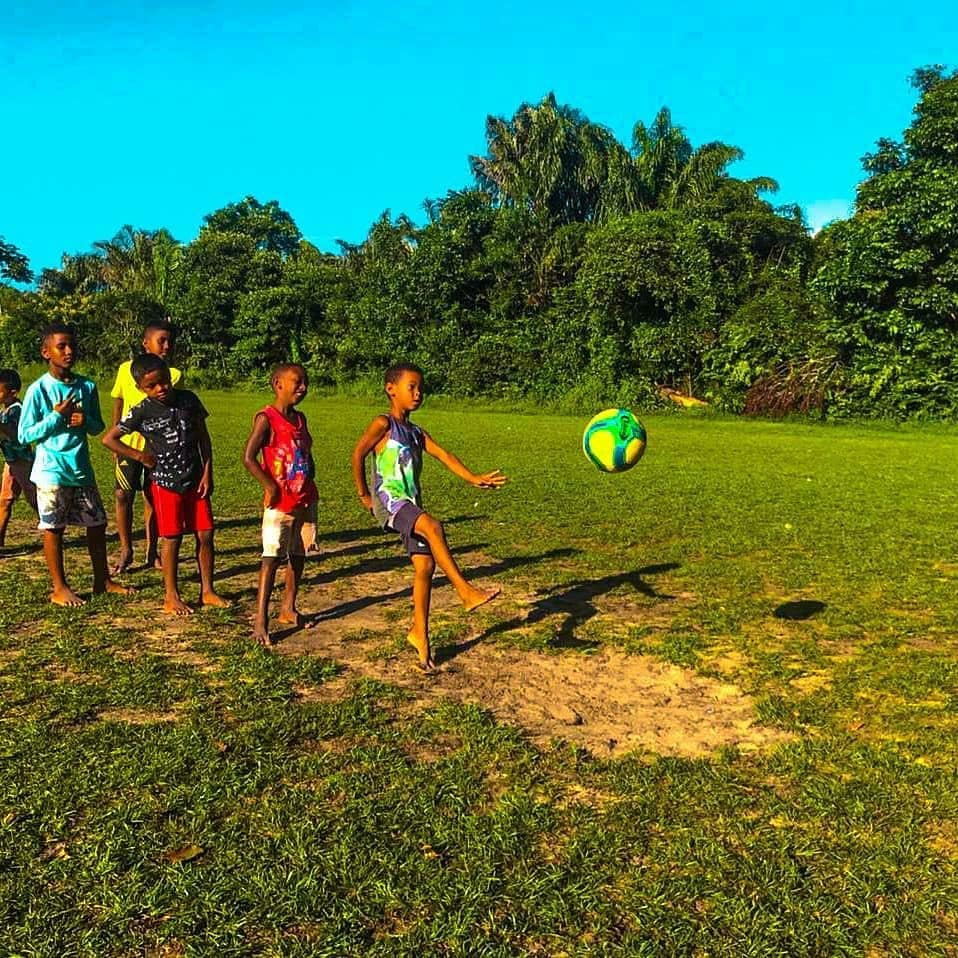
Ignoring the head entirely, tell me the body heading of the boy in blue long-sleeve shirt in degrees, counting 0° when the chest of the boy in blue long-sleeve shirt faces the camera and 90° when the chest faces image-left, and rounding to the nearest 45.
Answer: approximately 315°

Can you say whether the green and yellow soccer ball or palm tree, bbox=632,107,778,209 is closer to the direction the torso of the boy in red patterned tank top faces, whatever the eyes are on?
the green and yellow soccer ball

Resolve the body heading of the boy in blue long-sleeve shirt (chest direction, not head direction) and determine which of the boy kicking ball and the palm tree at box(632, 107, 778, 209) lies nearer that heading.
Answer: the boy kicking ball

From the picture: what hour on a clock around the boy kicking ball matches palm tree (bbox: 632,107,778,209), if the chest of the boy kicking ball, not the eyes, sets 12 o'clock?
The palm tree is roughly at 8 o'clock from the boy kicking ball.

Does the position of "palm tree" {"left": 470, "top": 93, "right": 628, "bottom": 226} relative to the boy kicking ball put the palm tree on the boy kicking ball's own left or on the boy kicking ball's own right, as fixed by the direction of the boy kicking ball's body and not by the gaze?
on the boy kicking ball's own left

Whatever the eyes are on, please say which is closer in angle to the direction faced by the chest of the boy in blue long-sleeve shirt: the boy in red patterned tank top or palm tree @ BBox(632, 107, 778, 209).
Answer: the boy in red patterned tank top

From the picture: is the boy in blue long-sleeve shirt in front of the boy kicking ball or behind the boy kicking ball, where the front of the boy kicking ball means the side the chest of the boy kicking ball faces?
behind

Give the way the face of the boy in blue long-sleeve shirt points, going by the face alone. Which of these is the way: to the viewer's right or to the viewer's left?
to the viewer's right

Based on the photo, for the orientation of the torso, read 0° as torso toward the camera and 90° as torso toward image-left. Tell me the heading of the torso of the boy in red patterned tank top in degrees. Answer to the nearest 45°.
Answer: approximately 315°
